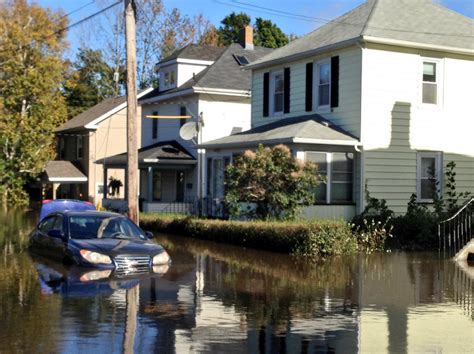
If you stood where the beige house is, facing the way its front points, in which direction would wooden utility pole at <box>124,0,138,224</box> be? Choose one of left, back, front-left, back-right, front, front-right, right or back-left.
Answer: front-left

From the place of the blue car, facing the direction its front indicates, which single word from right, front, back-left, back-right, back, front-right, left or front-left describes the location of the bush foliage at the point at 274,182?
left

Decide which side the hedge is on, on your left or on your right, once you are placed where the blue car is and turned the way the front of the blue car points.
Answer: on your left

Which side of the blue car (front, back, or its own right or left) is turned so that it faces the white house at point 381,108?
left

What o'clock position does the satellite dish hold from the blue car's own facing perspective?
The satellite dish is roughly at 8 o'clock from the blue car.

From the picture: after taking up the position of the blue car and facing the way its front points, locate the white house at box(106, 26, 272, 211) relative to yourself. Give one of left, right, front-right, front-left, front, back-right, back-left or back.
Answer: back-left

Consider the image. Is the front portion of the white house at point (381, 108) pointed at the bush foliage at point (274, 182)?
yes

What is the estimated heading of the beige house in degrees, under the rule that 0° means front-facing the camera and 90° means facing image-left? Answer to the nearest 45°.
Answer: approximately 45°

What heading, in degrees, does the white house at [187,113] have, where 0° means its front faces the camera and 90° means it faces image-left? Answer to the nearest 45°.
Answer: approximately 45°

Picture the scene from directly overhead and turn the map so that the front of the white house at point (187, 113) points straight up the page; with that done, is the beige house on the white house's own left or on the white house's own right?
on the white house's own right
